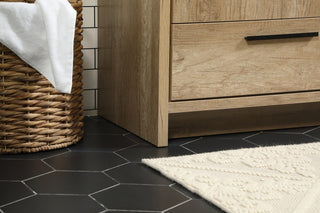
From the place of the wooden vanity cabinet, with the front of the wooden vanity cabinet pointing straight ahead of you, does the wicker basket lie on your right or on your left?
on your right

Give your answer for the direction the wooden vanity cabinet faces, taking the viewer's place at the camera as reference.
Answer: facing the viewer and to the right of the viewer

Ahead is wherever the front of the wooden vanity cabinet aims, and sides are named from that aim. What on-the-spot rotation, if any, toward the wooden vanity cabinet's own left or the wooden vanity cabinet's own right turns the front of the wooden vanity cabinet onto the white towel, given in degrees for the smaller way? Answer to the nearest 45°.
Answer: approximately 90° to the wooden vanity cabinet's own right
